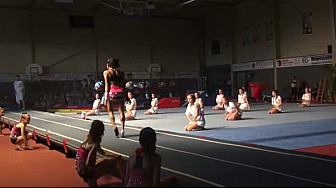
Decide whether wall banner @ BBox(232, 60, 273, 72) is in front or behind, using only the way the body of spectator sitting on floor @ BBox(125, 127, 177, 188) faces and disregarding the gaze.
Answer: in front

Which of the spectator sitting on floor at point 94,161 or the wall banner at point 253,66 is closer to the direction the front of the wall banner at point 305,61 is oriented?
the spectator sitting on floor

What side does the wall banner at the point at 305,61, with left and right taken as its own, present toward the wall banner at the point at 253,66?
right

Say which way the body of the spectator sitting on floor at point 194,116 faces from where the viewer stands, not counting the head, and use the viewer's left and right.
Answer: facing the viewer and to the left of the viewer

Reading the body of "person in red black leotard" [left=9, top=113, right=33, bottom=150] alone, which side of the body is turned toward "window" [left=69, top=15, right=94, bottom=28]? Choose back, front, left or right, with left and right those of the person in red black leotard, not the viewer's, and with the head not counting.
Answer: left

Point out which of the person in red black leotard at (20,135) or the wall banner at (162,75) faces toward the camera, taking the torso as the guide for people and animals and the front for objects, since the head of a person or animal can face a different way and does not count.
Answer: the wall banner

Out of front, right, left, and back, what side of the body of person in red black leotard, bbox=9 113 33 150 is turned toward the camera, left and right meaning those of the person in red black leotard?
right

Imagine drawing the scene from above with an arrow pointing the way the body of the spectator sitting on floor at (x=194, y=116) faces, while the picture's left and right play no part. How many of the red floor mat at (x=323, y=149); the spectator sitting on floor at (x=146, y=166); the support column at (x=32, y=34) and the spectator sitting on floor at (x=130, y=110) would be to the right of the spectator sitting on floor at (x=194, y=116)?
2

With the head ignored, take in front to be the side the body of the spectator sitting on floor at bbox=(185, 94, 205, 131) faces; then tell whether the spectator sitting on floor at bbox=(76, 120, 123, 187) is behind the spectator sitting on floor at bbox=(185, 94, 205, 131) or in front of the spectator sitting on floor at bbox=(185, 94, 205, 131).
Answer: in front

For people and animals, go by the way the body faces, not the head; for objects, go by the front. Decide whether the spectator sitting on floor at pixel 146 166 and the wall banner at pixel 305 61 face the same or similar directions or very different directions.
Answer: very different directions

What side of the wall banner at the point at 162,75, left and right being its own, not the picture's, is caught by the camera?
front

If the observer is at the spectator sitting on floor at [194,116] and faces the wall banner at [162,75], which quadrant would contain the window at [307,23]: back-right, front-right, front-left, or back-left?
front-right

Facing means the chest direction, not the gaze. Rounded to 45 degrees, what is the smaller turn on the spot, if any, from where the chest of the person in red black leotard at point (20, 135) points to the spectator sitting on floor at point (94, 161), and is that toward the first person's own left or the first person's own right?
approximately 90° to the first person's own right

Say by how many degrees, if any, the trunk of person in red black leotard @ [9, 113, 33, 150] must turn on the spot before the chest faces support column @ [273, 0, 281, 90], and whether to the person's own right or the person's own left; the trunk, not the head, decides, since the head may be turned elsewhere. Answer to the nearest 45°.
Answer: approximately 45° to the person's own left

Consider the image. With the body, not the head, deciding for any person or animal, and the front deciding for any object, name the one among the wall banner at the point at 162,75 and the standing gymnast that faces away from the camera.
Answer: the standing gymnast

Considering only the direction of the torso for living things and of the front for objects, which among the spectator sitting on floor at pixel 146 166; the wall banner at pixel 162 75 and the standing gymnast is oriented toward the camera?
the wall banner

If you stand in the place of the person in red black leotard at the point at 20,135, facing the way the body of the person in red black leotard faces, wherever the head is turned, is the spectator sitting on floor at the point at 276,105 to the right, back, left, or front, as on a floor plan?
front

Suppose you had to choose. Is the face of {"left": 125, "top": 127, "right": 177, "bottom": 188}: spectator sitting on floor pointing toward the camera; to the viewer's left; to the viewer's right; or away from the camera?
away from the camera

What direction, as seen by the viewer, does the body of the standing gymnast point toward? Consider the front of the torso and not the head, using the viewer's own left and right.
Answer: facing away from the viewer

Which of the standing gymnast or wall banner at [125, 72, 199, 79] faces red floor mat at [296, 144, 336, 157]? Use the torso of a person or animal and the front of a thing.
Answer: the wall banner

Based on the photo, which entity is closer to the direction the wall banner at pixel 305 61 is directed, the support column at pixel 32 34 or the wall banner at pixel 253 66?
the support column

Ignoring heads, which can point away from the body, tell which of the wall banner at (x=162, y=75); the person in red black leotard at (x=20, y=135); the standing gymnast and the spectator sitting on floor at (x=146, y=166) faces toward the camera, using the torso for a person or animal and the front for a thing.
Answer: the wall banner

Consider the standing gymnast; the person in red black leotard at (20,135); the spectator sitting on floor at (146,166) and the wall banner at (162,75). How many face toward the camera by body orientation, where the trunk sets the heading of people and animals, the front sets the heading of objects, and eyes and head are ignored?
1
